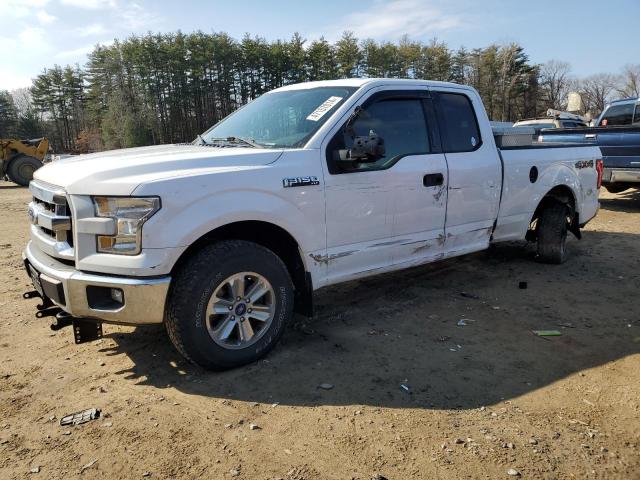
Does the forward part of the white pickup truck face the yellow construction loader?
no

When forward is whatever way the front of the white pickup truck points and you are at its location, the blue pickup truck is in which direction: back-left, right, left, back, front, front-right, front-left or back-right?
back

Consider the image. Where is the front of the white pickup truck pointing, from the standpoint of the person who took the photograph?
facing the viewer and to the left of the viewer

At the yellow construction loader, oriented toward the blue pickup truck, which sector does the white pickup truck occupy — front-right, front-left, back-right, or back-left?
front-right
